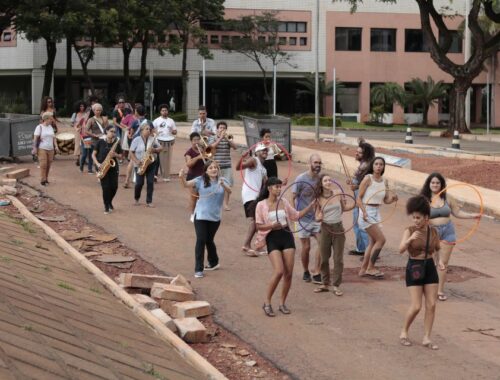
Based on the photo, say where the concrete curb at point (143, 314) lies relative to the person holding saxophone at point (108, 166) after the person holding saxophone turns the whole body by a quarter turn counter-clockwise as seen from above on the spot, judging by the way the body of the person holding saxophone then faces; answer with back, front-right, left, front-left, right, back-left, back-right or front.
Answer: right

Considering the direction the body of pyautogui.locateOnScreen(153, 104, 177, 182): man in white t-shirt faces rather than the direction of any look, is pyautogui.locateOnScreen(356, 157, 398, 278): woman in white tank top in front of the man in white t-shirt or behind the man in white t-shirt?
in front

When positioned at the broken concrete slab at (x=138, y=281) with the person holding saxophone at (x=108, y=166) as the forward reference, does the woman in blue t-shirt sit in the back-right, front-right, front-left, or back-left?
front-right

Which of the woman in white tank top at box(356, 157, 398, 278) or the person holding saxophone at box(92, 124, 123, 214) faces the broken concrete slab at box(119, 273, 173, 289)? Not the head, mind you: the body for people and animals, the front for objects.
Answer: the person holding saxophone

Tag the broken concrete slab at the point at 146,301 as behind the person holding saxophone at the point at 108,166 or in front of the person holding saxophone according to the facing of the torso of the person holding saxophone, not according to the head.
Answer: in front

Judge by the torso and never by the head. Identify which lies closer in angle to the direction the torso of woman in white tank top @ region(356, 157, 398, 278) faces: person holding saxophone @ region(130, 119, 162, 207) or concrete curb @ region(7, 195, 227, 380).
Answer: the concrete curb

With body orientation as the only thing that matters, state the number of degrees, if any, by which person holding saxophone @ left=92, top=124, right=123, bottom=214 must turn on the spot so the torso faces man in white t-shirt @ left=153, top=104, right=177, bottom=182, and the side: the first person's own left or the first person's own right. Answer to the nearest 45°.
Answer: approximately 180°

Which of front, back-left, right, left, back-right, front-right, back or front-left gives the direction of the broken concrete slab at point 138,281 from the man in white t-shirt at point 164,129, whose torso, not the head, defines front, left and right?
front

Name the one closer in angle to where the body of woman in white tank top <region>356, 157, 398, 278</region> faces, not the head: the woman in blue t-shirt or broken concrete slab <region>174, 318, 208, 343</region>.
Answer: the broken concrete slab

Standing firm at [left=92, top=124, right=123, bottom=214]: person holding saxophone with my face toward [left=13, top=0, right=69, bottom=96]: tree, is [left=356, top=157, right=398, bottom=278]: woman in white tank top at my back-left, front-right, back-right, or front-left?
back-right

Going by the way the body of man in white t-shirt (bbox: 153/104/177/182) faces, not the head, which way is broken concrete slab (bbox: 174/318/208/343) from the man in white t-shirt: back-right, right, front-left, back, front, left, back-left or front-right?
front

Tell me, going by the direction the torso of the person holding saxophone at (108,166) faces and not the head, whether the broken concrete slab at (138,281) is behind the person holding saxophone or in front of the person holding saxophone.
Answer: in front

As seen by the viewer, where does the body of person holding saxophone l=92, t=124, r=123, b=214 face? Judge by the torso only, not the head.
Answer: toward the camera

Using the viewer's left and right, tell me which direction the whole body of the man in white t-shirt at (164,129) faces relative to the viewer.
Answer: facing the viewer
